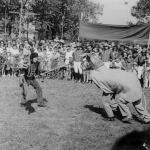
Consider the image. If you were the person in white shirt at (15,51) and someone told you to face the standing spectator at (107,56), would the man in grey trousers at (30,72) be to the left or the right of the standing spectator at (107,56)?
right

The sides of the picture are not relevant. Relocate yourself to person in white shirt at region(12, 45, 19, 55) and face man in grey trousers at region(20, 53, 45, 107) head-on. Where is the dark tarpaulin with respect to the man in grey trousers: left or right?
left

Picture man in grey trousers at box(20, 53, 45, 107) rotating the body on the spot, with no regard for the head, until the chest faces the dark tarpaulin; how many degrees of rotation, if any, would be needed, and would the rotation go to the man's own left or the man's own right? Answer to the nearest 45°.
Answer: approximately 90° to the man's own left

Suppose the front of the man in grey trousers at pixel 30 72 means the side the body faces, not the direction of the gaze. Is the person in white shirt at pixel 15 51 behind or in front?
behind

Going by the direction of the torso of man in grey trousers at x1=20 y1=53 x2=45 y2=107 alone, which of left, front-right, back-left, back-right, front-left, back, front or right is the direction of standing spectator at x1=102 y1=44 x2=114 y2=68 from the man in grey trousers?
left

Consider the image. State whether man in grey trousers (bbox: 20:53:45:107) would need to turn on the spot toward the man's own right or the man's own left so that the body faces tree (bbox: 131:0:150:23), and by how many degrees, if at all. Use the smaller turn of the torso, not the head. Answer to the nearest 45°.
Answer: approximately 90° to the man's own left

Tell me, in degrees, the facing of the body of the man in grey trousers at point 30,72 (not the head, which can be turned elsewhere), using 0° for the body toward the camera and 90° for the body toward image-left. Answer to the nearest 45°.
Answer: approximately 315°
